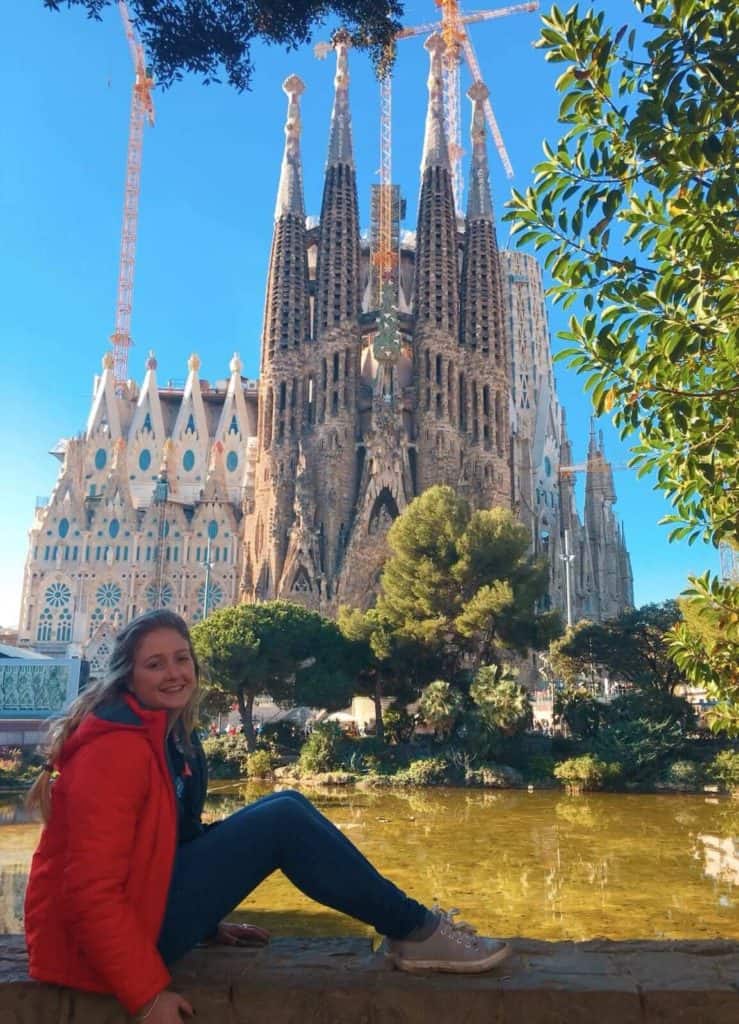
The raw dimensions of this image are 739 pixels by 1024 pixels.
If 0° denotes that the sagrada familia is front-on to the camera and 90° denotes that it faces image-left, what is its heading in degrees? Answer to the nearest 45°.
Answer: approximately 0°

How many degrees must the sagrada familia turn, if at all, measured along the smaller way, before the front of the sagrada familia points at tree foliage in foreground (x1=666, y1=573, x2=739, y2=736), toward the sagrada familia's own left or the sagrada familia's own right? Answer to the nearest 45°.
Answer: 0° — it already faces it

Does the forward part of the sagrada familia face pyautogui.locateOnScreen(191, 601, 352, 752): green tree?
yes

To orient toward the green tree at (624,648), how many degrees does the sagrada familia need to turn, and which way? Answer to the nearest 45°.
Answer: approximately 45° to its left

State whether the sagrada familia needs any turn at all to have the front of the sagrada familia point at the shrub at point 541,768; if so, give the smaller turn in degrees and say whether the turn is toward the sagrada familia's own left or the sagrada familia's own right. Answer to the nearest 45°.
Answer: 0° — it already faces it

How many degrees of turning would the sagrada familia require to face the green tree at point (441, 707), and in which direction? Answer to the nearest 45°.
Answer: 0° — it already faces it

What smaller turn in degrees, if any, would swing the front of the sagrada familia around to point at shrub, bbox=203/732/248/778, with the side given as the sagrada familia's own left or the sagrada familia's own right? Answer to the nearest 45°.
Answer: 0° — it already faces it

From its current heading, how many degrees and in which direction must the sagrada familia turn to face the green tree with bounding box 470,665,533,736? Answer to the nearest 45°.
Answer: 0° — it already faces it

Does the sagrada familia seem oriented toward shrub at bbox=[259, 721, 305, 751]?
yes

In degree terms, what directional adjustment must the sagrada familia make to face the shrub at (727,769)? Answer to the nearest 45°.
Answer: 0° — it already faces it
